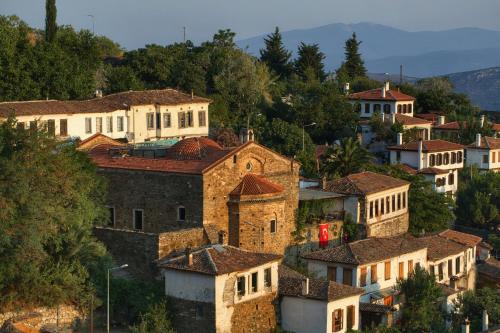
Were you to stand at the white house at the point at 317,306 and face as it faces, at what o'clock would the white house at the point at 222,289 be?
the white house at the point at 222,289 is roughly at 4 o'clock from the white house at the point at 317,306.

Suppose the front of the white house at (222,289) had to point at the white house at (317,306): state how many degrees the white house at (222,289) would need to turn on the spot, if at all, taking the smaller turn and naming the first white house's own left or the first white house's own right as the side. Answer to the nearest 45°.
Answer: approximately 45° to the first white house's own left

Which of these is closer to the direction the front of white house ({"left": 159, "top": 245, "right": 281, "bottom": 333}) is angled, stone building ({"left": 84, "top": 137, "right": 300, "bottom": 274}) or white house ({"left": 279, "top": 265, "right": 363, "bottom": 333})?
the white house

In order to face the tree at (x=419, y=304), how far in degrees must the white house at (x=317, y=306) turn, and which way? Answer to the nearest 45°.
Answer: approximately 90° to its left

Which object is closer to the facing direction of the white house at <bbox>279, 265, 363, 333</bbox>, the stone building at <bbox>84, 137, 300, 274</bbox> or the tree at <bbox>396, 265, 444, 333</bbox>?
the tree

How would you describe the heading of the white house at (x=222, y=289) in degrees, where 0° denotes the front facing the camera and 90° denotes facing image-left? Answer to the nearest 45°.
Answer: approximately 315°

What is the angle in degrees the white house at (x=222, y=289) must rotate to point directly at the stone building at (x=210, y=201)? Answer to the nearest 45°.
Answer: approximately 135° to its left

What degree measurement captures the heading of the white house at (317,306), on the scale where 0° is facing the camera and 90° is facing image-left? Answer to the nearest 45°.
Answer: approximately 315°

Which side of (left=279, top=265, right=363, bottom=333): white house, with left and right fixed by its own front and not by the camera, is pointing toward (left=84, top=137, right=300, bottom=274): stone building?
back

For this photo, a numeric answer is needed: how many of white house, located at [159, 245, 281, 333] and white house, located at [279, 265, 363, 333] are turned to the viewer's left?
0
